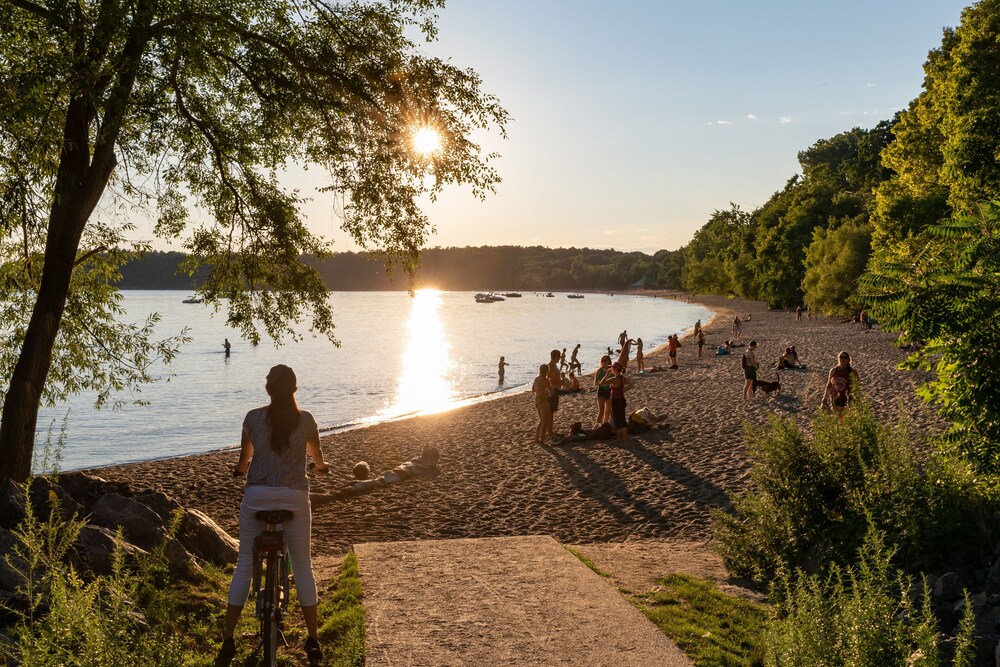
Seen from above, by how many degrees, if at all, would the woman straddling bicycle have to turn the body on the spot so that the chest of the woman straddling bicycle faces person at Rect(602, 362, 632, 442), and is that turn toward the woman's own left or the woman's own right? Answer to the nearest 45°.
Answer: approximately 45° to the woman's own right

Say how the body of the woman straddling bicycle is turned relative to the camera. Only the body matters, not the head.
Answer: away from the camera

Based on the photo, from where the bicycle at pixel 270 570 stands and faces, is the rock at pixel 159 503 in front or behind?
in front

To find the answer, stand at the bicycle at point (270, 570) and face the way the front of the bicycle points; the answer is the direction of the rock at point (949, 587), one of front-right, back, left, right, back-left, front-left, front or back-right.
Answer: right

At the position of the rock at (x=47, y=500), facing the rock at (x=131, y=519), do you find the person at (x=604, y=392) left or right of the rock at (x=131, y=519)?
left

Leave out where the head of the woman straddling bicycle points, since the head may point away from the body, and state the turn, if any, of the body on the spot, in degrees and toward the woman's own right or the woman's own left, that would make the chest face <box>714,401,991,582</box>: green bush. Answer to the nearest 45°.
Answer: approximately 90° to the woman's own right

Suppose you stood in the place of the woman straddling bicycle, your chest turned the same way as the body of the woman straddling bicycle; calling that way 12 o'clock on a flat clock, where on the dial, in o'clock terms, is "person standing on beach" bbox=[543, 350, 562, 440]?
The person standing on beach is roughly at 1 o'clock from the woman straddling bicycle.

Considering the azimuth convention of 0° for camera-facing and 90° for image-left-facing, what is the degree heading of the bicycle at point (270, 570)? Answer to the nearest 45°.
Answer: approximately 180°

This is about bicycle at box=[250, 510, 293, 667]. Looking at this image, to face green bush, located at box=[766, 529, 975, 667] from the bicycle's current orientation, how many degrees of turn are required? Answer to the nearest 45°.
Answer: approximately 135° to its right
